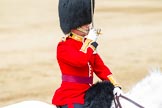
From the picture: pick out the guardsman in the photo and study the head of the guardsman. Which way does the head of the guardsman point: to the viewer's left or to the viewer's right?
to the viewer's right

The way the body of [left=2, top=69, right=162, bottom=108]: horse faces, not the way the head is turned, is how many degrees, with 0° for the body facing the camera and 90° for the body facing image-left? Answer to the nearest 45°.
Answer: approximately 270°

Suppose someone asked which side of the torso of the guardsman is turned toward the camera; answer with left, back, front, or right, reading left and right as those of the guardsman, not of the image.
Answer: right
